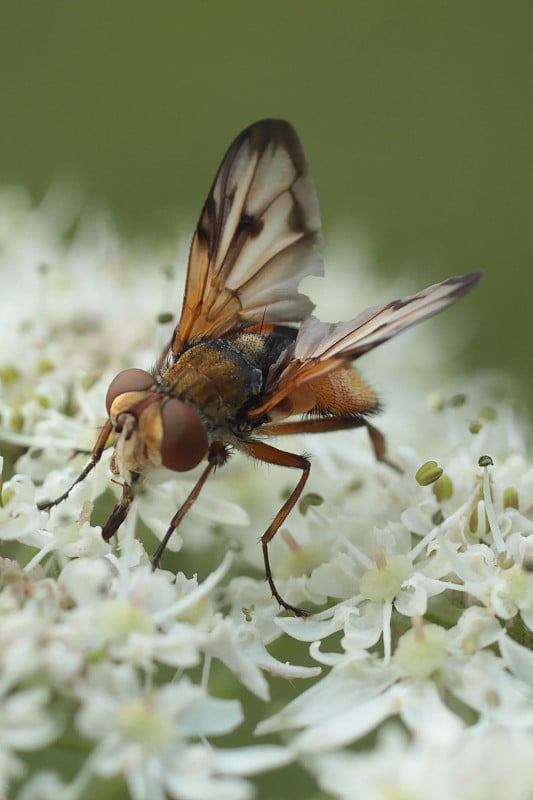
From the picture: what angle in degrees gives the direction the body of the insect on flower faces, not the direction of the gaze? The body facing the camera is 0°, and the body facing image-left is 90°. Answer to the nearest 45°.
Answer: approximately 45°
